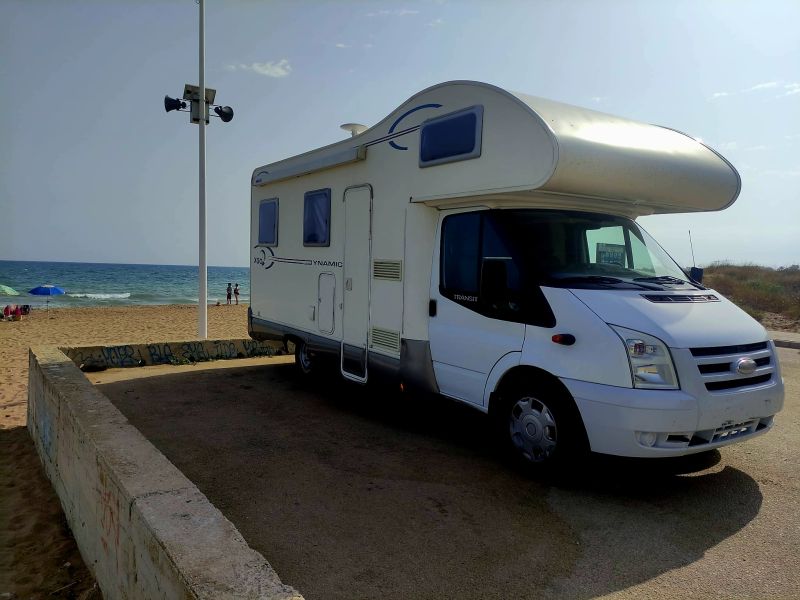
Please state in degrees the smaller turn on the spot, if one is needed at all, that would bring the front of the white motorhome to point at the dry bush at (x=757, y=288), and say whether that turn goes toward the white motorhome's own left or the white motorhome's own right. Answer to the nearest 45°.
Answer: approximately 90° to the white motorhome's own left

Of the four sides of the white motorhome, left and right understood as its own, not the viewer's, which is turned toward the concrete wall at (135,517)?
right

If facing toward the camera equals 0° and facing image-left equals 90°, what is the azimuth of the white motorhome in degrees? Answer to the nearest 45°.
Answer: approximately 315°

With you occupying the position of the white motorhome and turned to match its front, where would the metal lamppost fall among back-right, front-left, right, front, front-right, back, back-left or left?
back

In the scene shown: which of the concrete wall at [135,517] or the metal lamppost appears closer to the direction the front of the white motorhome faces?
the concrete wall
